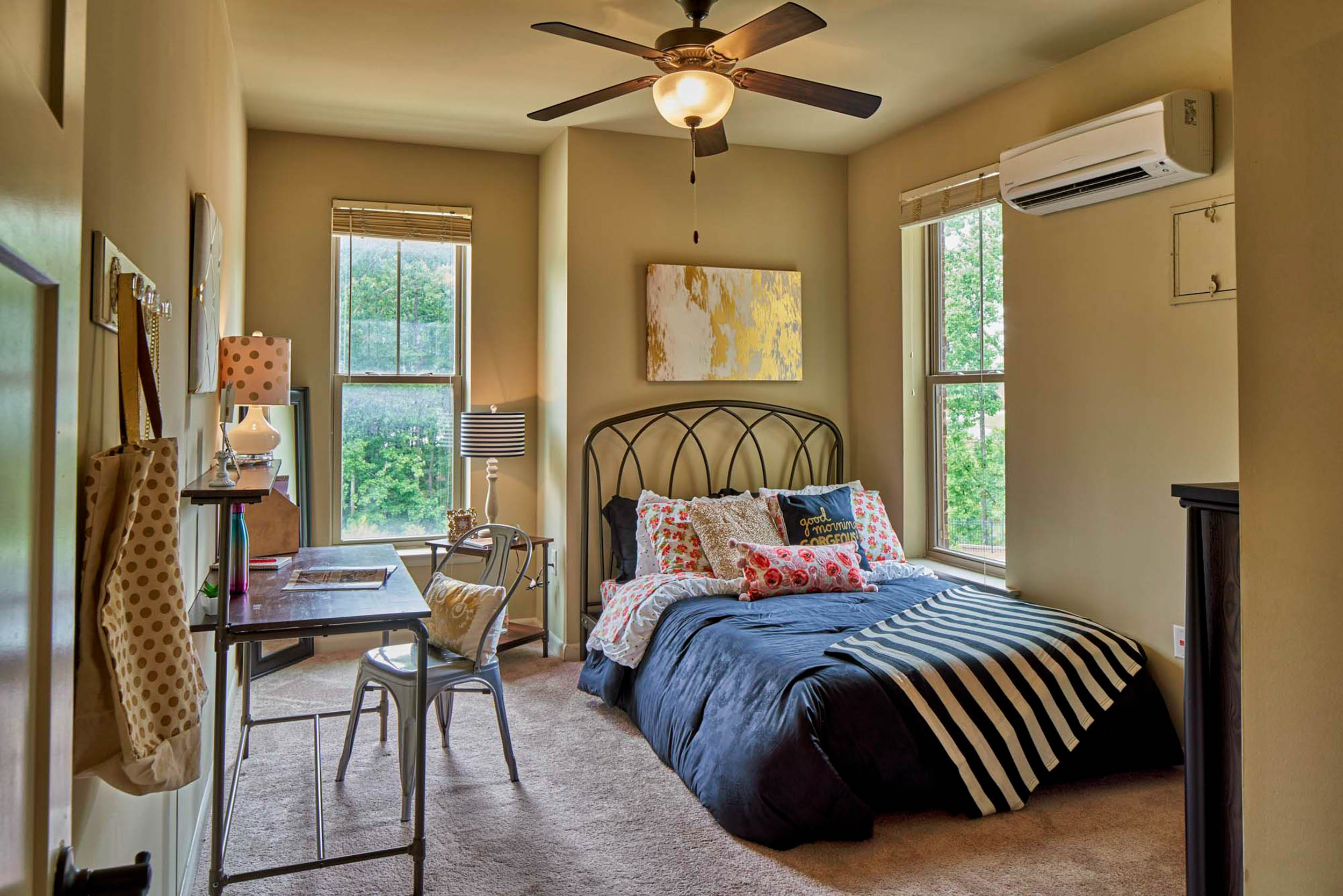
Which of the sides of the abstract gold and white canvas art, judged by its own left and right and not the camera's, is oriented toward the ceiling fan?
front

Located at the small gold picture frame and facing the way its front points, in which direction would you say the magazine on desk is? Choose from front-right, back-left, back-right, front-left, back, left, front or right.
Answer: front

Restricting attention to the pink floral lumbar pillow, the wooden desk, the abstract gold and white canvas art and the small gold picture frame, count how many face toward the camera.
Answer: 3

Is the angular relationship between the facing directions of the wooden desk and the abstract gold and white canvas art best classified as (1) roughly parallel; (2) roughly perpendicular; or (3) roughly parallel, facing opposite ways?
roughly perpendicular

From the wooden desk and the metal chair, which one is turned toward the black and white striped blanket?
the wooden desk

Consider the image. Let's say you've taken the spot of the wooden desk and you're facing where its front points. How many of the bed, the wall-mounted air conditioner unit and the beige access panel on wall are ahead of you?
3

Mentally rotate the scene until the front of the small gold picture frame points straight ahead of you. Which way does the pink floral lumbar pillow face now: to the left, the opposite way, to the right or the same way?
the same way

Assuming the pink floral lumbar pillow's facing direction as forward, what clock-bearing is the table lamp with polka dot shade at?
The table lamp with polka dot shade is roughly at 2 o'clock from the pink floral lumbar pillow.

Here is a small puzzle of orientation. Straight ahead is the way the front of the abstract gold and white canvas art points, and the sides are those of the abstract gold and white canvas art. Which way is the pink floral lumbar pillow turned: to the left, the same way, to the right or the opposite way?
the same way

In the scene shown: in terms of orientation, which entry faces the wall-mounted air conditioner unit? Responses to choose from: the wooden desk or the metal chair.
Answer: the wooden desk

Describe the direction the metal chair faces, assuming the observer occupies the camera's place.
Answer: facing the viewer and to the left of the viewer

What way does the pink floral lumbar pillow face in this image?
toward the camera

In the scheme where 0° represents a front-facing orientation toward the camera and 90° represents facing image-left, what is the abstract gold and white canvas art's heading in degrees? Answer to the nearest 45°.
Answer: approximately 0°

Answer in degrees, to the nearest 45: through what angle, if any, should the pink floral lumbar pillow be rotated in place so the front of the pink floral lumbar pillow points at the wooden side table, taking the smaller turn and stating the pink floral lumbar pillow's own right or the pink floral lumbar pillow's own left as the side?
approximately 135° to the pink floral lumbar pillow's own right

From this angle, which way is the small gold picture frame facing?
toward the camera
